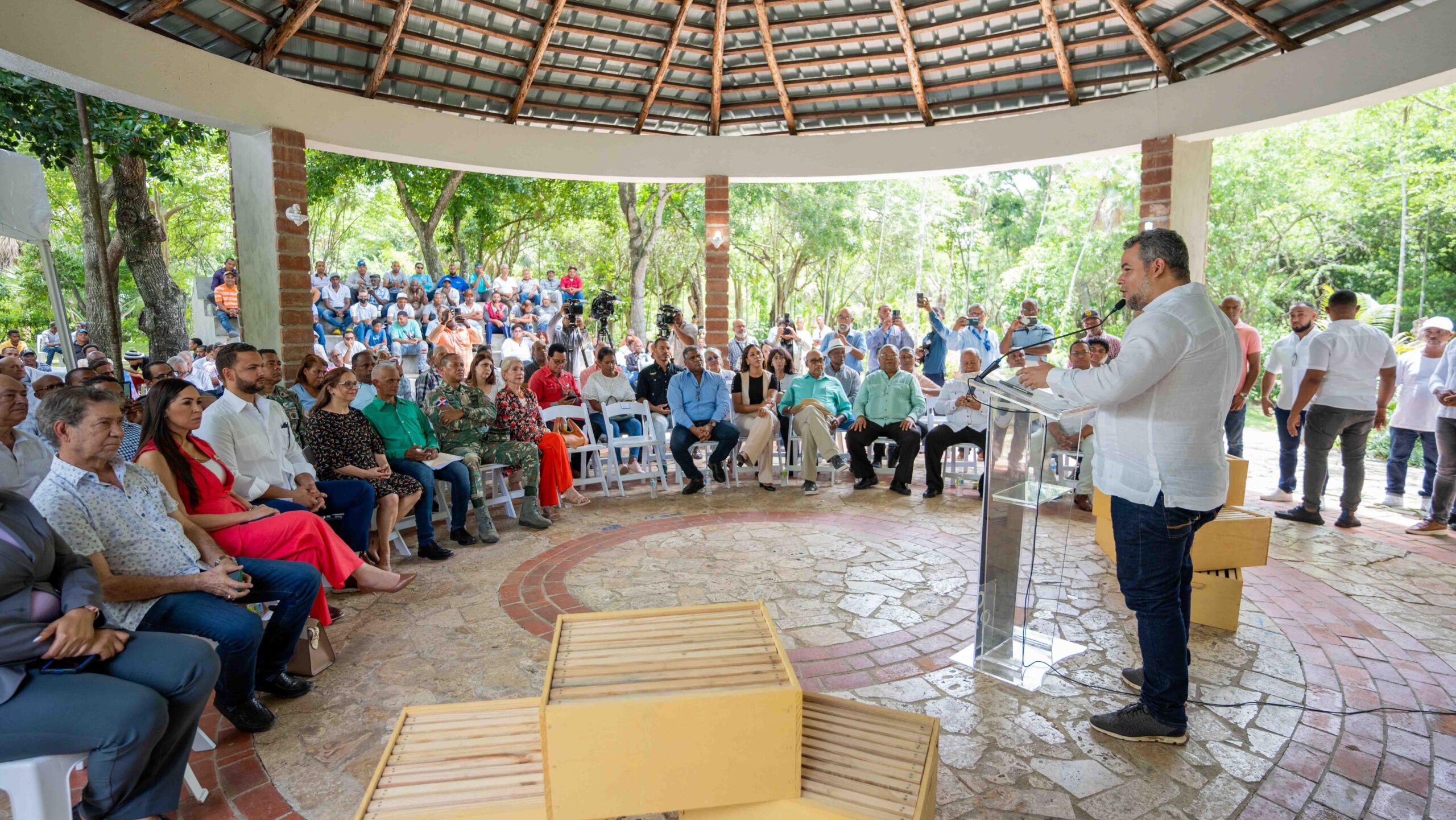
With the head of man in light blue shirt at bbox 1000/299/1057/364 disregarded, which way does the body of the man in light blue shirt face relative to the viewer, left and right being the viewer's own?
facing the viewer

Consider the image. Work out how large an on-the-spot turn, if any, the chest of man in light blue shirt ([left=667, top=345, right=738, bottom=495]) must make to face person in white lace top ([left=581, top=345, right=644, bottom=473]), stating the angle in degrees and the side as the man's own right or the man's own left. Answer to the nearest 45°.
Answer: approximately 135° to the man's own right

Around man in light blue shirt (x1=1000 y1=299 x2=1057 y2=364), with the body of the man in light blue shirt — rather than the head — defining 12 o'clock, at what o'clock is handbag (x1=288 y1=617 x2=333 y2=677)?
The handbag is roughly at 1 o'clock from the man in light blue shirt.

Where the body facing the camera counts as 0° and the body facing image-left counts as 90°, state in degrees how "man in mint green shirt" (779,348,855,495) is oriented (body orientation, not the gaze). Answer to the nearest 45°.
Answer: approximately 0°

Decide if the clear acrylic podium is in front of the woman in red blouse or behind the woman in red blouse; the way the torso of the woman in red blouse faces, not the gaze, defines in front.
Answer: in front

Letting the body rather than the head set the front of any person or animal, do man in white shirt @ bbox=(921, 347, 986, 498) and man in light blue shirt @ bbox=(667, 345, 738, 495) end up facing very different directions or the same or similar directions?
same or similar directions

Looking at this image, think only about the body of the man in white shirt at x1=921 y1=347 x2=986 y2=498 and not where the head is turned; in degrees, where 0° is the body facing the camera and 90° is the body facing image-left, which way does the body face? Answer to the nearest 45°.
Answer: approximately 0°

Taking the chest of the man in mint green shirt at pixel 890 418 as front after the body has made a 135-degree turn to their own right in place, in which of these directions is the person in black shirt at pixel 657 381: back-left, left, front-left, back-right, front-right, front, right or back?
front-left

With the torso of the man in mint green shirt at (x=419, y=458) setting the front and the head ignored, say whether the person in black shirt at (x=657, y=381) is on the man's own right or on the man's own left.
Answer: on the man's own left

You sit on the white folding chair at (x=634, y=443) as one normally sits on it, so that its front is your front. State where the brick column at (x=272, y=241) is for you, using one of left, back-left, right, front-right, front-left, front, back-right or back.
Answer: back-right

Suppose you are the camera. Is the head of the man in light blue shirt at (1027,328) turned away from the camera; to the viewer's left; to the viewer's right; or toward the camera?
toward the camera

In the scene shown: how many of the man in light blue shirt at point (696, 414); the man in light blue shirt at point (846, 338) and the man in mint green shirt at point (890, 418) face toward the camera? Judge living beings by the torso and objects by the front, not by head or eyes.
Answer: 3

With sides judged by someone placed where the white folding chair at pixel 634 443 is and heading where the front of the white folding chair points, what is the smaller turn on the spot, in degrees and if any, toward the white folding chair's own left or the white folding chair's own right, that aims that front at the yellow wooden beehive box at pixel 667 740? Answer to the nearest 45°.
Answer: approximately 45° to the white folding chair's own right

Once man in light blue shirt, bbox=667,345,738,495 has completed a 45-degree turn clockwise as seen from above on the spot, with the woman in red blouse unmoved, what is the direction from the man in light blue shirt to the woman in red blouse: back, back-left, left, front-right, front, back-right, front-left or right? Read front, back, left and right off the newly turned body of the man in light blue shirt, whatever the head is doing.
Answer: front

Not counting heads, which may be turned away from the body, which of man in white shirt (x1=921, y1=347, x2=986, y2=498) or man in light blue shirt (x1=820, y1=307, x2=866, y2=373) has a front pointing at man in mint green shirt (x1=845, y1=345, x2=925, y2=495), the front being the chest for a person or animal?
the man in light blue shirt

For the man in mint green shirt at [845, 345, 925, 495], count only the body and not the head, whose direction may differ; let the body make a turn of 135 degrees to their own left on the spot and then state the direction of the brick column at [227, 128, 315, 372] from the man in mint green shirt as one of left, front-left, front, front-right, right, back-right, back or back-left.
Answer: back-left

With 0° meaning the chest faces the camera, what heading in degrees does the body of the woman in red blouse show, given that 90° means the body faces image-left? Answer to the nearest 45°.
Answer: approximately 315°

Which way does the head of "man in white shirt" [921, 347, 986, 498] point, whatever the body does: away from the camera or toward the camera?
toward the camera

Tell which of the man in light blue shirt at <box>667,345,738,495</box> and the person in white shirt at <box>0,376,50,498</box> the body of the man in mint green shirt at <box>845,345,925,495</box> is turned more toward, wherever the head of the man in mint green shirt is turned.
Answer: the person in white shirt

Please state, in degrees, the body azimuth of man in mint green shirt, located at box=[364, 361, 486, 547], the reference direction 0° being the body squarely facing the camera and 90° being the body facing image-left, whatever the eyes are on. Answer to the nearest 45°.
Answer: approximately 315°

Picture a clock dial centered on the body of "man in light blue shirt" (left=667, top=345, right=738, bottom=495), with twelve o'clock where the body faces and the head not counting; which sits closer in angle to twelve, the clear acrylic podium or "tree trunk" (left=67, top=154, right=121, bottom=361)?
the clear acrylic podium
